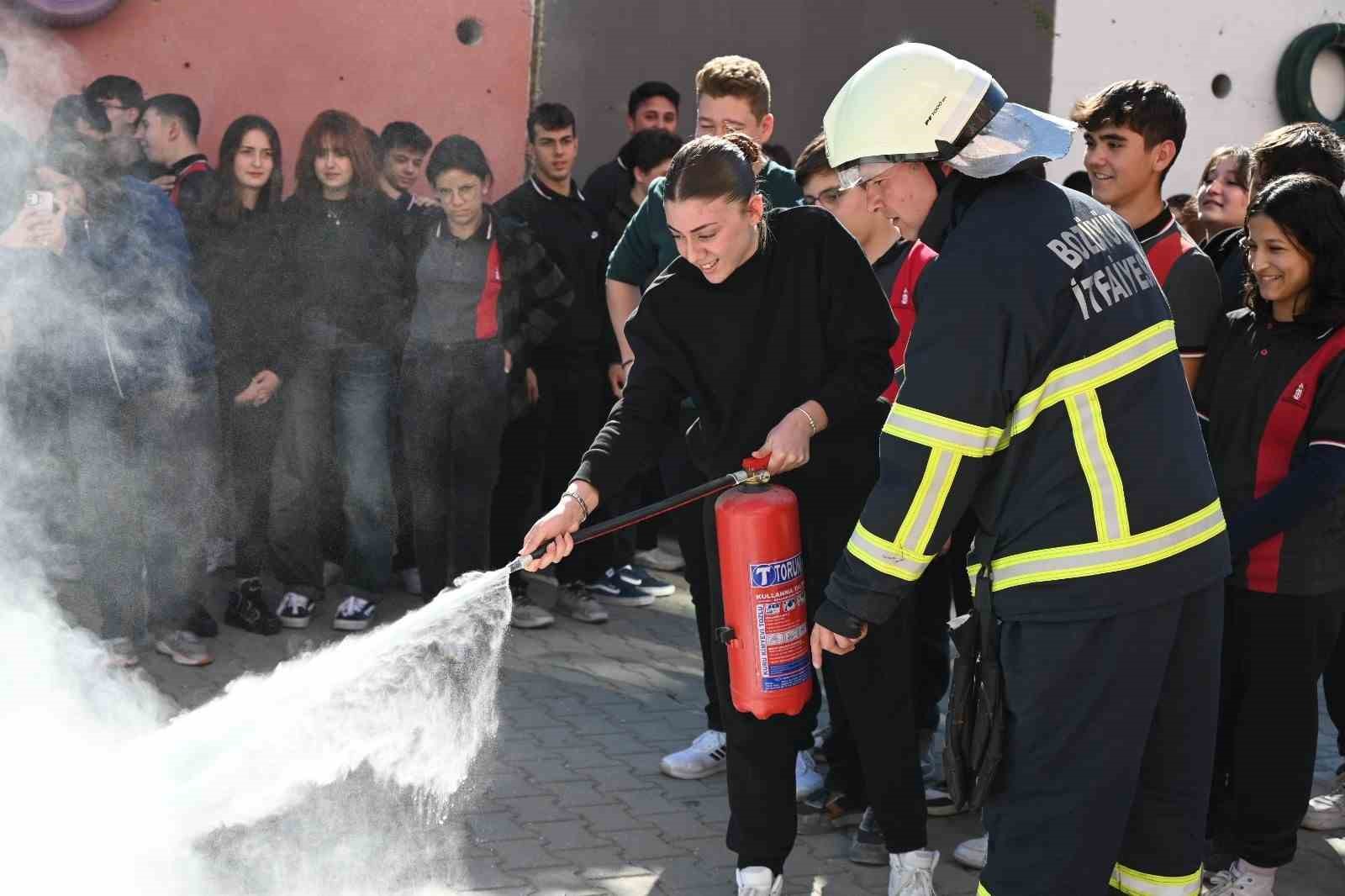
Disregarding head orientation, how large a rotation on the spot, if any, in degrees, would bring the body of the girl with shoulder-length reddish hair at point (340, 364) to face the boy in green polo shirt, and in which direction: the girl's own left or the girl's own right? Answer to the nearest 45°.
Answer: approximately 45° to the girl's own left

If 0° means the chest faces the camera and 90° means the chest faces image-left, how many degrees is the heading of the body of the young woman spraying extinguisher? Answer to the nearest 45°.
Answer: approximately 45°

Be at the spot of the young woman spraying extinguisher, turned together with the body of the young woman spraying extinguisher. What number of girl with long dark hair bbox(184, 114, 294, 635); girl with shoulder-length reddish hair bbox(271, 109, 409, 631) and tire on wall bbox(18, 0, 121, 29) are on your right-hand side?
3

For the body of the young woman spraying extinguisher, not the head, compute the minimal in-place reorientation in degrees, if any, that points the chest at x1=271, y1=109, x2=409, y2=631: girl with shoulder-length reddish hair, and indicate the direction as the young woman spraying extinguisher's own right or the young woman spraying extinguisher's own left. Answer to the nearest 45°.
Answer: approximately 90° to the young woman spraying extinguisher's own right

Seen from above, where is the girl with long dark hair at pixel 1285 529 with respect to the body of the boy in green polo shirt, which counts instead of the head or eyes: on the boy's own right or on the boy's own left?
on the boy's own left

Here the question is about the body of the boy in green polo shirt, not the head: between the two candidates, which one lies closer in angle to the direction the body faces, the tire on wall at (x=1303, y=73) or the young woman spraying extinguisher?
the young woman spraying extinguisher

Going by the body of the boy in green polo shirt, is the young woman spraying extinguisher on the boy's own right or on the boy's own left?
on the boy's own left

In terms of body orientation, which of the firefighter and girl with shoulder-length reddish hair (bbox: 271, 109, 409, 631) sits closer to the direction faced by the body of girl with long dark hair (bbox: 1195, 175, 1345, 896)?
the firefighter

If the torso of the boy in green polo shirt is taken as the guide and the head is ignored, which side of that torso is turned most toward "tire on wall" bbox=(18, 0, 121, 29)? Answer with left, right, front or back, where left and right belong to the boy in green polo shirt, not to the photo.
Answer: right

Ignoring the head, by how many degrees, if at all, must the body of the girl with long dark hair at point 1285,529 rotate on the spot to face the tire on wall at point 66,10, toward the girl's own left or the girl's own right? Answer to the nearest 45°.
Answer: approximately 45° to the girl's own right
